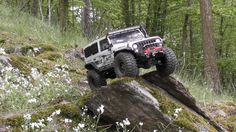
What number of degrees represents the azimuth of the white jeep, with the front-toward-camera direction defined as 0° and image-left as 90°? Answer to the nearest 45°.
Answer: approximately 315°
